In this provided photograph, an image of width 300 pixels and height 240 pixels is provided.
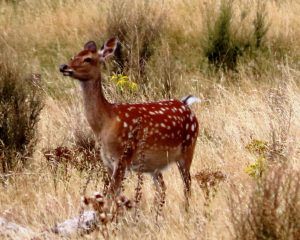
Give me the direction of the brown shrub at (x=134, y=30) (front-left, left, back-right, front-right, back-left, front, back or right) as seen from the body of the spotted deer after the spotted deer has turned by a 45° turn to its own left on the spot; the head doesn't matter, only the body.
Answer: back-right

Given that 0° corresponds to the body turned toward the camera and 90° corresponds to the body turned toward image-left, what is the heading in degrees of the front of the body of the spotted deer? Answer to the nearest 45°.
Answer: approximately 90°

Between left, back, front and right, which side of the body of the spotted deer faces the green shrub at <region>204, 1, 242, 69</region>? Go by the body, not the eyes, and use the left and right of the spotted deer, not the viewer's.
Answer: right

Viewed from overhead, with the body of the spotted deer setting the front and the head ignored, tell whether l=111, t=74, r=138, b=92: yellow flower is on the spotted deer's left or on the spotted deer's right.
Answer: on the spotted deer's right
